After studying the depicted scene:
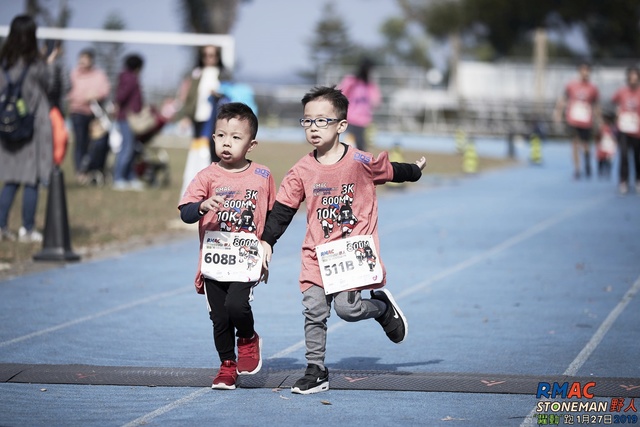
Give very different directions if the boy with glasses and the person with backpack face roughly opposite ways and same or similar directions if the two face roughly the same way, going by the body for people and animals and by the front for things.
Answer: very different directions

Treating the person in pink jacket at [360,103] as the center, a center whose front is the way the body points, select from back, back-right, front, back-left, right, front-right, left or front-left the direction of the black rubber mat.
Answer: back

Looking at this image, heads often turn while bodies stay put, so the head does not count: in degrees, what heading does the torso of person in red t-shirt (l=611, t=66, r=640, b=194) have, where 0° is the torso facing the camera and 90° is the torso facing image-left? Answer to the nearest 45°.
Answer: approximately 0°

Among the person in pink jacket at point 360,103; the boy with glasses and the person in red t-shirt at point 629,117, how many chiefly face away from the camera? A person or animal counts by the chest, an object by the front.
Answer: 1

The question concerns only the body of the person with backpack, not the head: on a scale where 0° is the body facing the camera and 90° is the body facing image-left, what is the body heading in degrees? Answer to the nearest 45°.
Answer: approximately 225°

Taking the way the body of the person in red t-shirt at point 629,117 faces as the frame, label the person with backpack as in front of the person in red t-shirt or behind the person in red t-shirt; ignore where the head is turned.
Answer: in front

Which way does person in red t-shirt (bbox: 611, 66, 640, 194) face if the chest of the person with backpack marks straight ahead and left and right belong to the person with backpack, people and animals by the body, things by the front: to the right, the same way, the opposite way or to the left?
the opposite way

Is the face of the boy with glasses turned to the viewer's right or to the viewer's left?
to the viewer's left

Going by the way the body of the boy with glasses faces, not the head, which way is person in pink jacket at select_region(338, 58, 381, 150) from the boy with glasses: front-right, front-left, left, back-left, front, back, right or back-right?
back-right

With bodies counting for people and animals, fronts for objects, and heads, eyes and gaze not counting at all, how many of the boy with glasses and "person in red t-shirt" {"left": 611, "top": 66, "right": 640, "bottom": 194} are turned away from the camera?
0

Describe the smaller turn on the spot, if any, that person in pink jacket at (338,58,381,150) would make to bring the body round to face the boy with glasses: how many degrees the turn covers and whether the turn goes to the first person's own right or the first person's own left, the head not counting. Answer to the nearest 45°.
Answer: approximately 180°

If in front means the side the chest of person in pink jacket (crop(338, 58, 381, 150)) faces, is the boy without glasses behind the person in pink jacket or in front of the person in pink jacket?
behind

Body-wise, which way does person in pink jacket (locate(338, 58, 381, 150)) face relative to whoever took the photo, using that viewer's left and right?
facing away from the viewer

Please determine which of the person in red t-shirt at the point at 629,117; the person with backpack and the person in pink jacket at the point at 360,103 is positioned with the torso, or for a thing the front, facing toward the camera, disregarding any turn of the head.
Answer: the person in red t-shirt at the point at 629,117

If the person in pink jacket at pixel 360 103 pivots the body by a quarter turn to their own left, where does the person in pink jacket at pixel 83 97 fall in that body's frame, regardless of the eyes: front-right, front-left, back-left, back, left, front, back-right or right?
front
